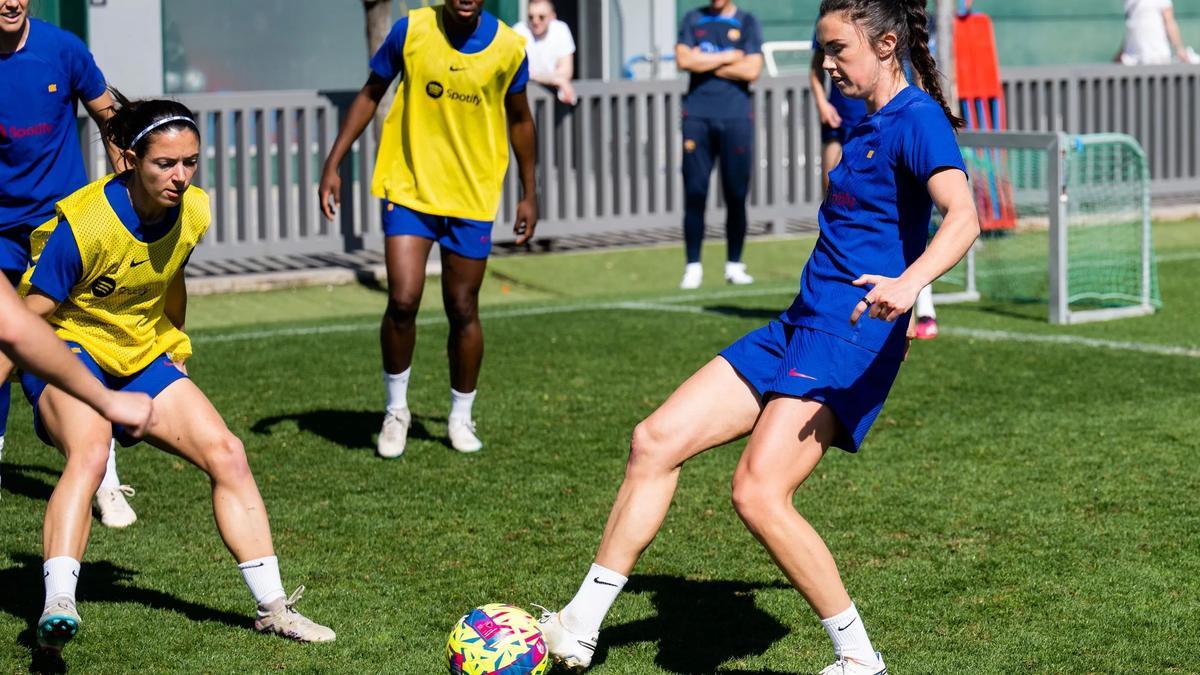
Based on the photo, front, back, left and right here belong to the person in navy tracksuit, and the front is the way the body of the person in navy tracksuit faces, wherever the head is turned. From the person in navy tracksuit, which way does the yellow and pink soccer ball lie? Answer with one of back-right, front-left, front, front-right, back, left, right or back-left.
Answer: front

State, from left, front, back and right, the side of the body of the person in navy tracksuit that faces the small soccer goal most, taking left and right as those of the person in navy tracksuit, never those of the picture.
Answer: left

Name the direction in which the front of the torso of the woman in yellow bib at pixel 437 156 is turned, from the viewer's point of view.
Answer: toward the camera

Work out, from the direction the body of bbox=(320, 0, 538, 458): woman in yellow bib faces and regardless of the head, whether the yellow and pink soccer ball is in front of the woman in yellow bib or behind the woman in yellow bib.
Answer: in front

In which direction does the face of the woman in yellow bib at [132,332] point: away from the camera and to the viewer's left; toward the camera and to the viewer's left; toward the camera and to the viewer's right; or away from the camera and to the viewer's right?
toward the camera and to the viewer's right

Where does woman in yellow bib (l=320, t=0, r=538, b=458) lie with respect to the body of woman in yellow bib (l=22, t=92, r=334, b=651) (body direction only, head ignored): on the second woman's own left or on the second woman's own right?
on the second woman's own left

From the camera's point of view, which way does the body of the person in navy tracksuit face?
toward the camera

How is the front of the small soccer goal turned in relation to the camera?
facing the viewer and to the left of the viewer

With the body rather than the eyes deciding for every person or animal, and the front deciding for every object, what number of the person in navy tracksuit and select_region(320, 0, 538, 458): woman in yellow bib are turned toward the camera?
2

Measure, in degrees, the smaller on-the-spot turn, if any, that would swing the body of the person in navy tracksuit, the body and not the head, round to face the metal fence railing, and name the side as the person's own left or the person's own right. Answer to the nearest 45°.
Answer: approximately 180°

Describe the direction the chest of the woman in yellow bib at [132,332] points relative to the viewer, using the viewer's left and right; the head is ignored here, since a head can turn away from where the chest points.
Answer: facing the viewer and to the right of the viewer

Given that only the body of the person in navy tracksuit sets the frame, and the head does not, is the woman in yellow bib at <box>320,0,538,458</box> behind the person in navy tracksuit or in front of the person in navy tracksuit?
in front
